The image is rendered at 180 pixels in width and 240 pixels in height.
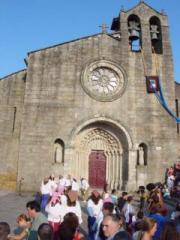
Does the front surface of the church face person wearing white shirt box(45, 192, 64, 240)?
yes

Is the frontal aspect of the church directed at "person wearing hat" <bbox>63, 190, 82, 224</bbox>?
yes

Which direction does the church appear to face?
toward the camera
